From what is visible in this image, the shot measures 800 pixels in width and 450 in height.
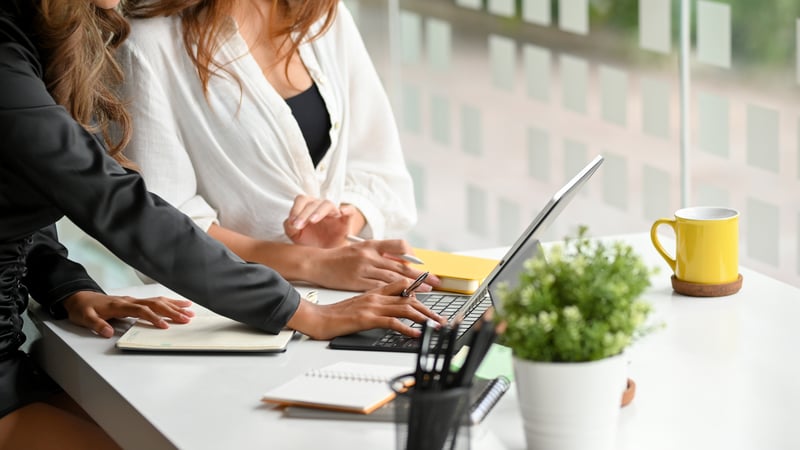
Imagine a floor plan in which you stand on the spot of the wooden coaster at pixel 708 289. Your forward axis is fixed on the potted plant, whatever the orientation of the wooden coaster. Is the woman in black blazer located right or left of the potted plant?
right

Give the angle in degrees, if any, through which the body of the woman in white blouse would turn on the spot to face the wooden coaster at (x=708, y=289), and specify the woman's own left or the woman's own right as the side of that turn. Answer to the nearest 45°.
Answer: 0° — they already face it

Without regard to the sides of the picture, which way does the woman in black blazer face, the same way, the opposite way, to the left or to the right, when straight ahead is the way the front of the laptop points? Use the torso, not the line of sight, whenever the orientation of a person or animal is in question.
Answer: the opposite way

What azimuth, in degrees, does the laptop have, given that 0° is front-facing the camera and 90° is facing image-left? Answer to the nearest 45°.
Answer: approximately 90°

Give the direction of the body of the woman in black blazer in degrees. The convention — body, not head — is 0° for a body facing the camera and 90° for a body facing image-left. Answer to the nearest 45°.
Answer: approximately 270°

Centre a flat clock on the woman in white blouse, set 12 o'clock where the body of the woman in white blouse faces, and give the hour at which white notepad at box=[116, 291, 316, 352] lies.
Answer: The white notepad is roughly at 2 o'clock from the woman in white blouse.

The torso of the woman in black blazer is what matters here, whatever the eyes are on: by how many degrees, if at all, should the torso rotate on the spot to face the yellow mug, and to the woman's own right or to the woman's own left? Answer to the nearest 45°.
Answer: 0° — they already face it

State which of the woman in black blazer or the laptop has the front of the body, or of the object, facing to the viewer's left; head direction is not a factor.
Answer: the laptop

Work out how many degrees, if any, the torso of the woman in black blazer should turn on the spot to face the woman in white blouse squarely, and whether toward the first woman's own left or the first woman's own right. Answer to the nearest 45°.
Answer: approximately 45° to the first woman's own left
